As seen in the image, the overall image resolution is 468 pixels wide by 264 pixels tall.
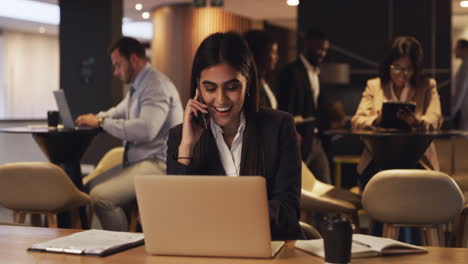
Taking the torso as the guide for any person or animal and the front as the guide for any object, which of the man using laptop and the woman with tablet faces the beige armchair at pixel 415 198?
the woman with tablet

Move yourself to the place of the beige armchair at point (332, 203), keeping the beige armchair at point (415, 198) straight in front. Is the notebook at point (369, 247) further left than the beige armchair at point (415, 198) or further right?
right

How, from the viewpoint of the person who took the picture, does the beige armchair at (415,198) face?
facing away from the viewer

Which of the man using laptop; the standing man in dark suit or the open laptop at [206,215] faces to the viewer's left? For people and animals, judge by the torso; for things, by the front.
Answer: the man using laptop

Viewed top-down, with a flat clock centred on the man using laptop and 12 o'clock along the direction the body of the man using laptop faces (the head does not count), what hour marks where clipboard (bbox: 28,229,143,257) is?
The clipboard is roughly at 9 o'clock from the man using laptop.

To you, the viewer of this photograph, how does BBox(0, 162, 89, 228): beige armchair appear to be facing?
facing away from the viewer and to the right of the viewer

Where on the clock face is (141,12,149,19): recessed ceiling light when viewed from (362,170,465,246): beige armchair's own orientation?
The recessed ceiling light is roughly at 11 o'clock from the beige armchair.

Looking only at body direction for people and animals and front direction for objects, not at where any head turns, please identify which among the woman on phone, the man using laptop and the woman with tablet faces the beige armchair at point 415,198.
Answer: the woman with tablet

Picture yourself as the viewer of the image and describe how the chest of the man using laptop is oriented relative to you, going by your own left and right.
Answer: facing to the left of the viewer

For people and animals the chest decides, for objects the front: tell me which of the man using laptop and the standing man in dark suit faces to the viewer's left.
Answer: the man using laptop

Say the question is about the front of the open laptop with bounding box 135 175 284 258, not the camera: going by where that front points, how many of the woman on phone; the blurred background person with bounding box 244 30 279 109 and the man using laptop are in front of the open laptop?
3

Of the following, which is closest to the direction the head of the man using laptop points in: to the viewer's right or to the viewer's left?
to the viewer's left

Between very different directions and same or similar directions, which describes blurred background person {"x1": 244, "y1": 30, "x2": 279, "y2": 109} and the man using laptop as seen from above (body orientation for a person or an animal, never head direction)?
very different directions

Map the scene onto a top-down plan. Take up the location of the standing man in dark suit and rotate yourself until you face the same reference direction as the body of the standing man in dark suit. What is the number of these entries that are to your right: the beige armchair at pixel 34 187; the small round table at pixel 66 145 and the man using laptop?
3

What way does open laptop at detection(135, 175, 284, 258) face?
away from the camera

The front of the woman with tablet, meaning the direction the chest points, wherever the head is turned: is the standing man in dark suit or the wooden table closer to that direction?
the wooden table
